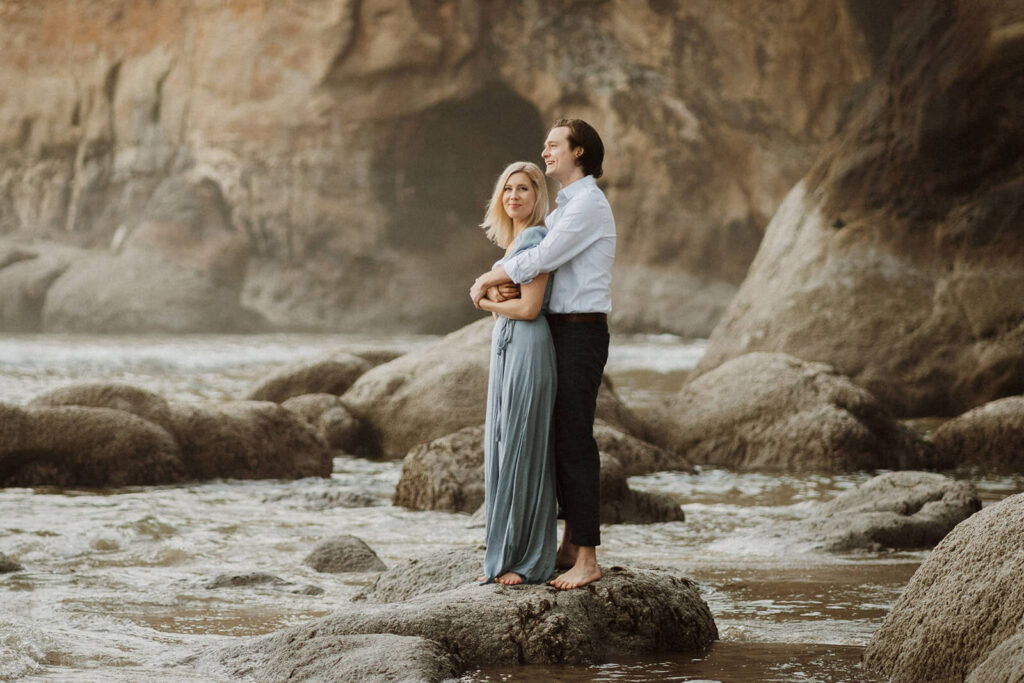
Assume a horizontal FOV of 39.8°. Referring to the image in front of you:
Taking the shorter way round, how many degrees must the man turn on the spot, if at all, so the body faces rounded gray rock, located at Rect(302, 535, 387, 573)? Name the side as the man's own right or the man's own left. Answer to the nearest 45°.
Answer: approximately 45° to the man's own right

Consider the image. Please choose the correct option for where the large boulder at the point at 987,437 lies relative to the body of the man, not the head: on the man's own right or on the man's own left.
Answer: on the man's own right

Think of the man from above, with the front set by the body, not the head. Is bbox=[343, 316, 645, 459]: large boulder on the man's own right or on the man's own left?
on the man's own right

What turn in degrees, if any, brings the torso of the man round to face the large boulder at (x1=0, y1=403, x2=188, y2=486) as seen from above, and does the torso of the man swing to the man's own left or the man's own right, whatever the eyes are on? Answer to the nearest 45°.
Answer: approximately 45° to the man's own right

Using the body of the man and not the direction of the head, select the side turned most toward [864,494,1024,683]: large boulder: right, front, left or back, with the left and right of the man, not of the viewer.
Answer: back

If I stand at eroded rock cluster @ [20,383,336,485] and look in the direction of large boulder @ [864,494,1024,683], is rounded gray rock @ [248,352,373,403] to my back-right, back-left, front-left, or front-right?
back-left

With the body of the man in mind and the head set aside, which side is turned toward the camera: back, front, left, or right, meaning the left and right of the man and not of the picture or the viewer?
left

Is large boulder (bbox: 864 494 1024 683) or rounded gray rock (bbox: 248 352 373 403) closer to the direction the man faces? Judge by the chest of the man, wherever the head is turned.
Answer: the rounded gray rock

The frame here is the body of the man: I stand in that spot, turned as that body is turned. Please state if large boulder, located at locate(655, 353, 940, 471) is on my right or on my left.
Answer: on my right

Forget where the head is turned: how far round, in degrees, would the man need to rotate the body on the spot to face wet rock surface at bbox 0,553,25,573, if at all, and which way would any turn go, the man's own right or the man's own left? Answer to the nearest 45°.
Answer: approximately 45° to the man's own right
